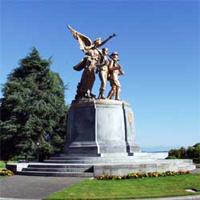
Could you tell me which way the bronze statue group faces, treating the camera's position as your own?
facing the viewer and to the right of the viewer

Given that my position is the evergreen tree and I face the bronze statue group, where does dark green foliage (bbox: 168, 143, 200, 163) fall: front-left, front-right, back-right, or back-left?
front-left

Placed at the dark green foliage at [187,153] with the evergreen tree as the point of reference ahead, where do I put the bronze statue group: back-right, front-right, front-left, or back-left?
front-left

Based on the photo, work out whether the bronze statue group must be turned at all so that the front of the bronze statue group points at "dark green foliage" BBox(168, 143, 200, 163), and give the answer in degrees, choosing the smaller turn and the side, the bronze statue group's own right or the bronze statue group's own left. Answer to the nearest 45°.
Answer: approximately 90° to the bronze statue group's own left

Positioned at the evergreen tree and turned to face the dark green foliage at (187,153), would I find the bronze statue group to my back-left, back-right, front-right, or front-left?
front-right

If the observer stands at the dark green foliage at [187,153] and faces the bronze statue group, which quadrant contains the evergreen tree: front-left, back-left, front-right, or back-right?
front-right

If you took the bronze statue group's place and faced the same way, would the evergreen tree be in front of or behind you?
behind
